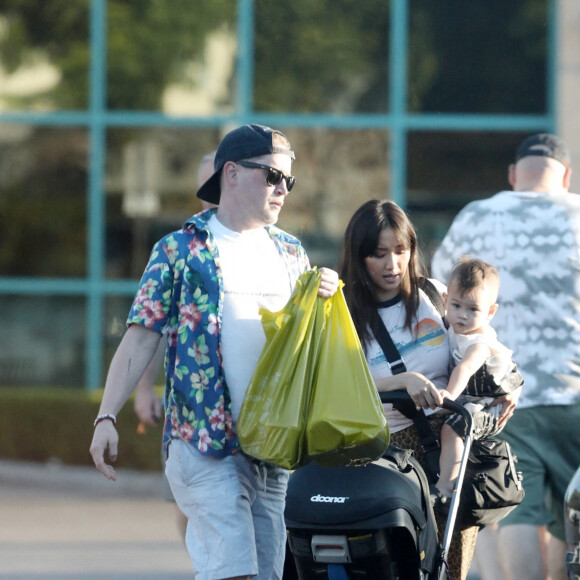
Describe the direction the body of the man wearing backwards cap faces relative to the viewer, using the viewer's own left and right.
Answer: facing the viewer and to the right of the viewer

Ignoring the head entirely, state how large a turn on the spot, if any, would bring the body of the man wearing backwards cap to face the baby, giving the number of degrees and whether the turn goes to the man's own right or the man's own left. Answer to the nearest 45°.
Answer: approximately 45° to the man's own left

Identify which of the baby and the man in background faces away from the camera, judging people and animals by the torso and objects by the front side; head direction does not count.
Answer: the man in background

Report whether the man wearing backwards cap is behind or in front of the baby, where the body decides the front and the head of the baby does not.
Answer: in front

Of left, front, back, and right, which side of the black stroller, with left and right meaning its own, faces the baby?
back

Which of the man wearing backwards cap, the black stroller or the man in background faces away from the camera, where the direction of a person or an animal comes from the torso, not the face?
the man in background

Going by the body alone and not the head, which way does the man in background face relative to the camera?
away from the camera

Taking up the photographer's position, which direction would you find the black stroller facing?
facing the viewer and to the left of the viewer

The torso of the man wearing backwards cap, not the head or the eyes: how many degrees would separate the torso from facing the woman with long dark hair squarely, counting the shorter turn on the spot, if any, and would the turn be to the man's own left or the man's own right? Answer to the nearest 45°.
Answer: approximately 45° to the man's own left

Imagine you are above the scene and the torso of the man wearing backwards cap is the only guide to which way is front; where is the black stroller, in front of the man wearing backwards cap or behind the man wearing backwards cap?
in front

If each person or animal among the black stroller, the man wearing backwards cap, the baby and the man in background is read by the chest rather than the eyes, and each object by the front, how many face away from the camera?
1

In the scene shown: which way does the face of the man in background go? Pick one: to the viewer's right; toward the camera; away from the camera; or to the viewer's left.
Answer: away from the camera

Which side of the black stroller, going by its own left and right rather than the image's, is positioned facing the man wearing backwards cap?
right

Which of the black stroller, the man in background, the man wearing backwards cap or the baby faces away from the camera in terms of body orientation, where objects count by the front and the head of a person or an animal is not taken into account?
the man in background
